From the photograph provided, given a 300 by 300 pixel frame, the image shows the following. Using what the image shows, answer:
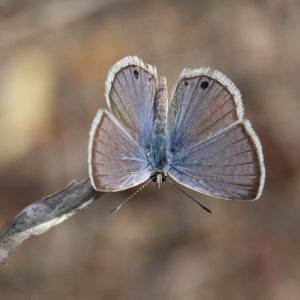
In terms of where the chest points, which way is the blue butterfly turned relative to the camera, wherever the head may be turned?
toward the camera
